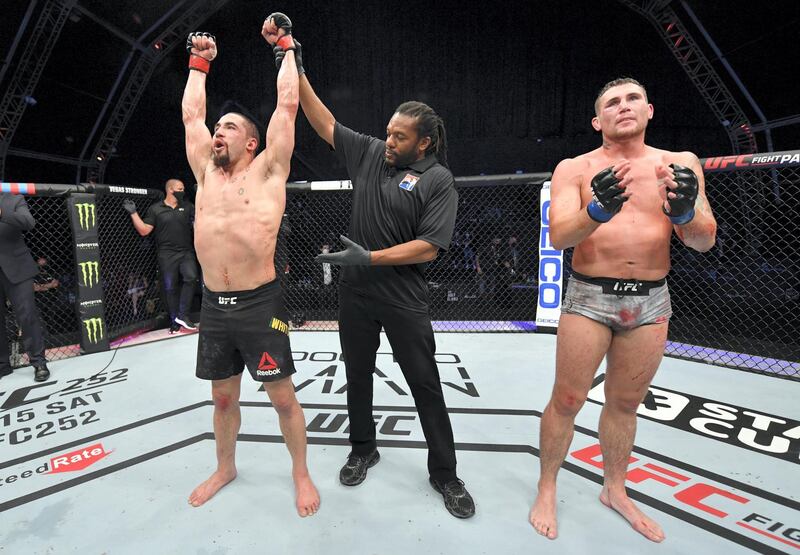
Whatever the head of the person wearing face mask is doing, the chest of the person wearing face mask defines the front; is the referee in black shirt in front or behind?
in front

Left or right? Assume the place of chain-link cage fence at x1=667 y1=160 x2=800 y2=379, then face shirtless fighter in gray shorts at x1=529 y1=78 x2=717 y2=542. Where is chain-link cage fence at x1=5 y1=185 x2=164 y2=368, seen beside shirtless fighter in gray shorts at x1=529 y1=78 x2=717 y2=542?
right

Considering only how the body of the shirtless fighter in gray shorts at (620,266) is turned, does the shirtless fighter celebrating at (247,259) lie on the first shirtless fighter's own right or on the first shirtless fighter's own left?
on the first shirtless fighter's own right

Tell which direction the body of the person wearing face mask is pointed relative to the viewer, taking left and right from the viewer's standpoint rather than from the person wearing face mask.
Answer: facing the viewer and to the right of the viewer

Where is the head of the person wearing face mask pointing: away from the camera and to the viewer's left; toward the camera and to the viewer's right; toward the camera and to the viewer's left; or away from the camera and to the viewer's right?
toward the camera and to the viewer's right

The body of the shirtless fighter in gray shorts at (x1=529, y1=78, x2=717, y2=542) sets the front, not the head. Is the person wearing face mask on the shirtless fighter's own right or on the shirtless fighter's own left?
on the shirtless fighter's own right

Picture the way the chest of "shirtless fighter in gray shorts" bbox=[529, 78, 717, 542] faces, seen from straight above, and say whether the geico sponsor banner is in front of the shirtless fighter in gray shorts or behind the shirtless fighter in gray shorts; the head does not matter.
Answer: behind

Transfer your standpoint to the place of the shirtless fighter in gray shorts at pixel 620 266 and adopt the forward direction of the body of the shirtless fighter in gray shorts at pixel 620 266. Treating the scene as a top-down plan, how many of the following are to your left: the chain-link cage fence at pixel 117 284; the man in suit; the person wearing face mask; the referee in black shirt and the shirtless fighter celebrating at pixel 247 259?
0

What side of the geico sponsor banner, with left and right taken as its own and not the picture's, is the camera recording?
front

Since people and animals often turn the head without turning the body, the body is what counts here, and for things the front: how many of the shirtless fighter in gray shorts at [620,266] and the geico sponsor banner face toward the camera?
2

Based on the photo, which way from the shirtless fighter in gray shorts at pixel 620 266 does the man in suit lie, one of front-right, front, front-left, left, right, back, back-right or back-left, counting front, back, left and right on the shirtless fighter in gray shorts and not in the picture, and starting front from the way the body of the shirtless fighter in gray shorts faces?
right

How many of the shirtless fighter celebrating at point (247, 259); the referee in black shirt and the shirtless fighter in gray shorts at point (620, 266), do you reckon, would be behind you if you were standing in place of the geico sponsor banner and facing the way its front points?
0

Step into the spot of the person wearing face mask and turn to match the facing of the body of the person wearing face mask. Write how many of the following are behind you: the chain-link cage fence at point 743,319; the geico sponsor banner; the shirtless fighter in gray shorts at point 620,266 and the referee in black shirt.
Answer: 0

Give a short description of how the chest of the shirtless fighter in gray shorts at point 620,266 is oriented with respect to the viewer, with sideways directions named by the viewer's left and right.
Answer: facing the viewer

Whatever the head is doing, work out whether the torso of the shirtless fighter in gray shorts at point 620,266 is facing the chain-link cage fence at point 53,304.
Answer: no

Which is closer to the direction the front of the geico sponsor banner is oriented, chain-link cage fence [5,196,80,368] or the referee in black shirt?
the referee in black shirt

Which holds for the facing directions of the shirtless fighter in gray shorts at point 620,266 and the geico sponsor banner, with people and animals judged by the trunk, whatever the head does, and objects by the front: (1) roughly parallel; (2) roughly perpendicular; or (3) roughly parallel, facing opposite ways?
roughly parallel
